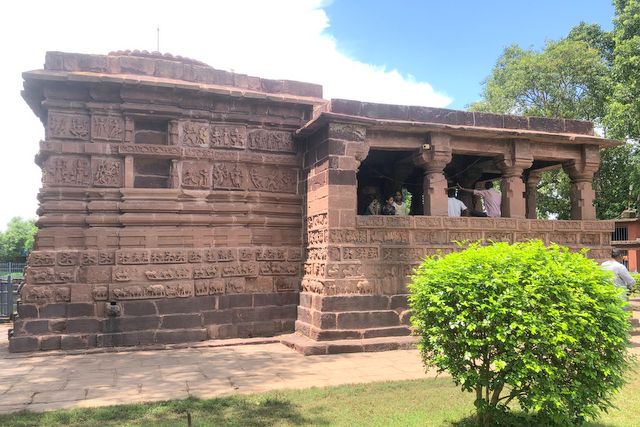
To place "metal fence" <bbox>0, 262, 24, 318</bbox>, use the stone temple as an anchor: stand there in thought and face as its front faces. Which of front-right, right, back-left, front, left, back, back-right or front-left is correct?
back-left

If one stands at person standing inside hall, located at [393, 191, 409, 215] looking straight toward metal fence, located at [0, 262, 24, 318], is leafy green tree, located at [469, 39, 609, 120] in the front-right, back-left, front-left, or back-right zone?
back-right

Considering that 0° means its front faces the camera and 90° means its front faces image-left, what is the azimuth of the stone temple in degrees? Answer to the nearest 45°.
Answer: approximately 270°

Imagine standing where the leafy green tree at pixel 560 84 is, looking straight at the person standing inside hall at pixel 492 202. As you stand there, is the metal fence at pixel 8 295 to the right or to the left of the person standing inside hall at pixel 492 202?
right

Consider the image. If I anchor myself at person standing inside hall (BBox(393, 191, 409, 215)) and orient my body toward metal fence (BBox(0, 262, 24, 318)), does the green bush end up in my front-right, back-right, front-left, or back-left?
back-left
